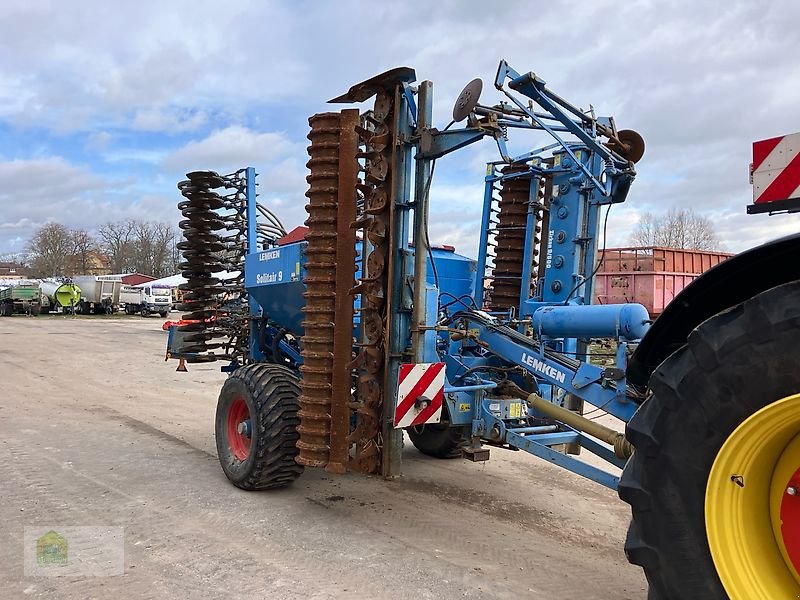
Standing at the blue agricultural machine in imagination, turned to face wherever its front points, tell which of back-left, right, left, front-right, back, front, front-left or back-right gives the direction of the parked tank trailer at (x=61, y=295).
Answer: back

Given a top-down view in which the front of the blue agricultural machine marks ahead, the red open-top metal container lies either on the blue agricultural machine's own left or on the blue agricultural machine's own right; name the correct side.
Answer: on the blue agricultural machine's own left

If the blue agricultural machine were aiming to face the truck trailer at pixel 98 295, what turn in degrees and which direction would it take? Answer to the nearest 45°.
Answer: approximately 180°

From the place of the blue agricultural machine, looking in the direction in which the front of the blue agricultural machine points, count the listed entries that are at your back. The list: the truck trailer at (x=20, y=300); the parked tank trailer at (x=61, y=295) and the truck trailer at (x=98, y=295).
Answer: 3

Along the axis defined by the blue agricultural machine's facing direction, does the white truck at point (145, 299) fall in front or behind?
behind

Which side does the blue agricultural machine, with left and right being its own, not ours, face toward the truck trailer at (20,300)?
back

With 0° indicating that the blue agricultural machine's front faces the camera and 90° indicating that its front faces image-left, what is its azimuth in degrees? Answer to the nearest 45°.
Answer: approximately 315°
